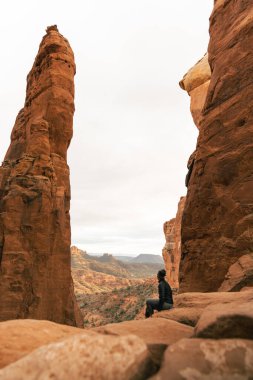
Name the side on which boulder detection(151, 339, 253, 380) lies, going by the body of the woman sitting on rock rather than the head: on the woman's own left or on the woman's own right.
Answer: on the woman's own left

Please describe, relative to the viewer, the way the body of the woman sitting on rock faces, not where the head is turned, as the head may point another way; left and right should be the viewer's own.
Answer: facing to the left of the viewer

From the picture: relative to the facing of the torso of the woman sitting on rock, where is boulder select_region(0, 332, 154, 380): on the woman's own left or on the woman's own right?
on the woman's own left

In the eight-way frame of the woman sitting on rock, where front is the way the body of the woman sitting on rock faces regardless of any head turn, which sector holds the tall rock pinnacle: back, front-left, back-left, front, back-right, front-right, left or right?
front-right

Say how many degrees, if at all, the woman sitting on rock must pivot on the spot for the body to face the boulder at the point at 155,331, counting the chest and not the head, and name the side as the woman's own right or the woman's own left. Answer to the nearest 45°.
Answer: approximately 90° to the woman's own left

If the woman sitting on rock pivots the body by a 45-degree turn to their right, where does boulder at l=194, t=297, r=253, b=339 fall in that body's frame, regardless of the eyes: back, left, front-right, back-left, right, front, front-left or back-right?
back-left

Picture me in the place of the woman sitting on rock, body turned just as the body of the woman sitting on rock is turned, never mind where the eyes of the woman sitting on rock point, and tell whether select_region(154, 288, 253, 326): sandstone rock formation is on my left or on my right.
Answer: on my left

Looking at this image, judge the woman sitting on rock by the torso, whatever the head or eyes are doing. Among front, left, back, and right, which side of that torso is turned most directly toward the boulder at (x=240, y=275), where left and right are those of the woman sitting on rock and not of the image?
back
